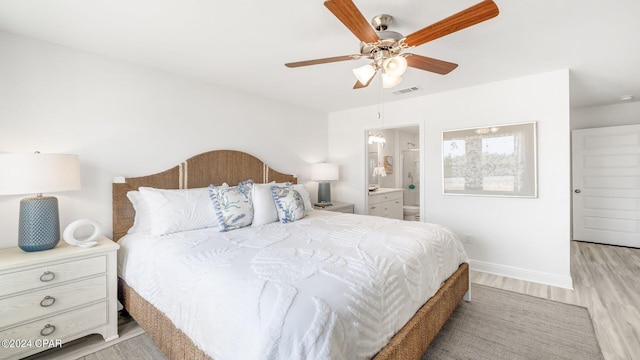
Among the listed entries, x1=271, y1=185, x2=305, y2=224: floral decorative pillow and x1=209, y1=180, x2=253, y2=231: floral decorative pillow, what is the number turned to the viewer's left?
0

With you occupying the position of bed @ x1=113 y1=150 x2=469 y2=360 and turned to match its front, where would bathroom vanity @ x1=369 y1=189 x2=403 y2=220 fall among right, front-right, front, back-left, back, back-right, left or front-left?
left

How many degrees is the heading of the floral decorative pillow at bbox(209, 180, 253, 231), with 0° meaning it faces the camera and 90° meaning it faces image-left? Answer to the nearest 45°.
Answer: approximately 315°

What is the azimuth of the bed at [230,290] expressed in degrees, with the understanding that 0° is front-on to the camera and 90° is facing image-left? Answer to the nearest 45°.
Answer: approximately 315°

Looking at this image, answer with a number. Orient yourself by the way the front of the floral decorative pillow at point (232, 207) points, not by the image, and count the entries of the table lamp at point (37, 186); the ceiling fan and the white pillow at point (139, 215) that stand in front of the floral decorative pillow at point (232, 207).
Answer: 1

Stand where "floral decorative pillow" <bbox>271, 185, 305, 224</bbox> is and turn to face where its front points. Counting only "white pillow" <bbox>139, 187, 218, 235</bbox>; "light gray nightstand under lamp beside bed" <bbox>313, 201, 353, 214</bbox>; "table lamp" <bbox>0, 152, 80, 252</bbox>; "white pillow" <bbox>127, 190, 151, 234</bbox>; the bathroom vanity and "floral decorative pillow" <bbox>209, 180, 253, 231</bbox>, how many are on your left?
2

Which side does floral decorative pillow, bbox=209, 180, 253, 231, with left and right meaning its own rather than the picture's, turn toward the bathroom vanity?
left

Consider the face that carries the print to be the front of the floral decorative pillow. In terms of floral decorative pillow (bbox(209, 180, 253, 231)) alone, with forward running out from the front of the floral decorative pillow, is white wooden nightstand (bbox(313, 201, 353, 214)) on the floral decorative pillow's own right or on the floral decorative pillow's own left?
on the floral decorative pillow's own left

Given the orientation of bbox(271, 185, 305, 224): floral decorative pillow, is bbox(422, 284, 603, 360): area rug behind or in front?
in front
